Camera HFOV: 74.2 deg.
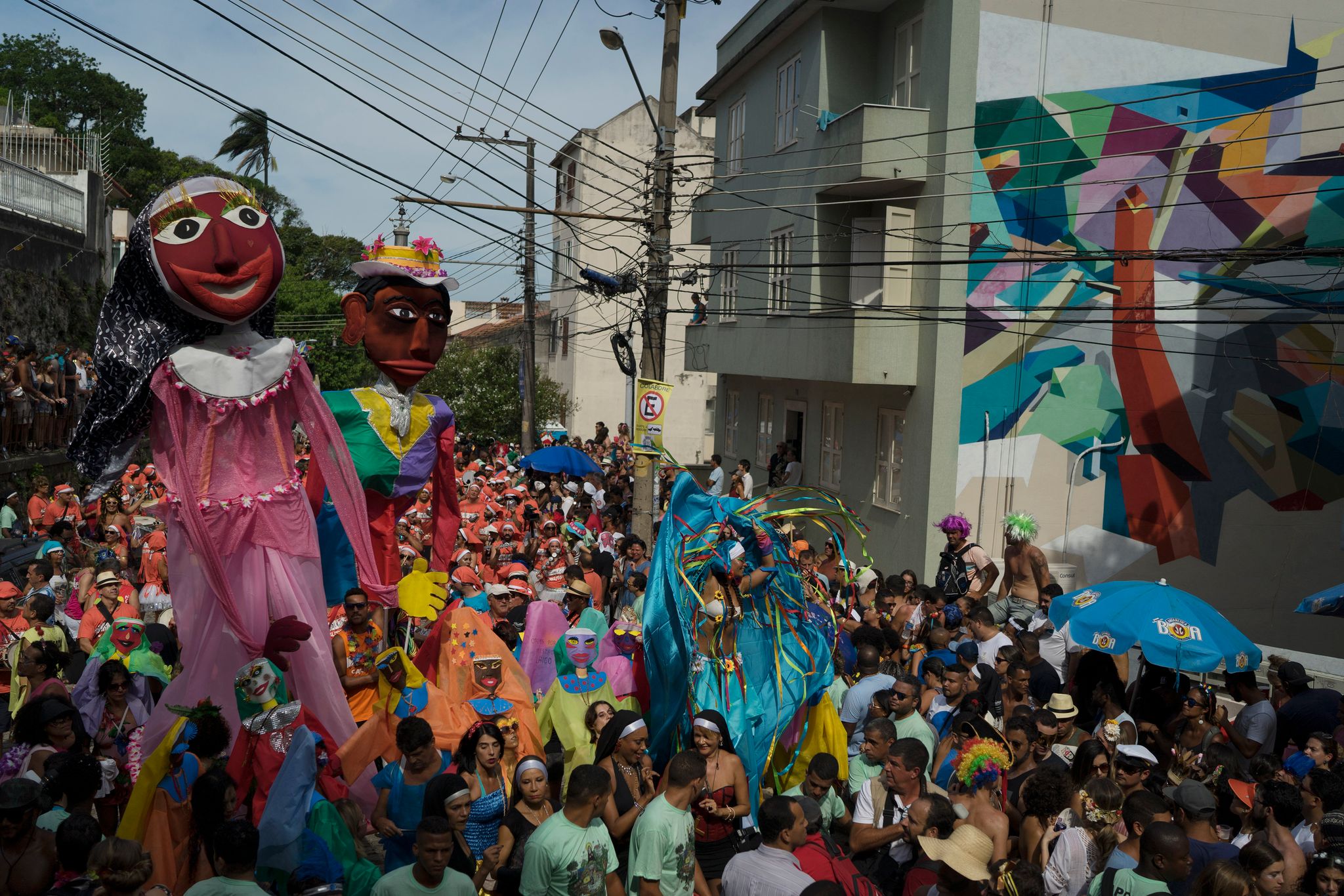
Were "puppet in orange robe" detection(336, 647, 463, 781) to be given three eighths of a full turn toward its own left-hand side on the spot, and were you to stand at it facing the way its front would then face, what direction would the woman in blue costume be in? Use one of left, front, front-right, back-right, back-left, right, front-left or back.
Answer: front-right

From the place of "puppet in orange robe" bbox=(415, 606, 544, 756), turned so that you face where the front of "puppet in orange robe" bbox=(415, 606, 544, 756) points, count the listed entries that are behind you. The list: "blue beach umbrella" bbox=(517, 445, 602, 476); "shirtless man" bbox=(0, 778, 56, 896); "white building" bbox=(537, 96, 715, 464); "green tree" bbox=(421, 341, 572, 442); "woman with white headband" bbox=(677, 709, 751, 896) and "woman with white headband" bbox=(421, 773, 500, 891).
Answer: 3

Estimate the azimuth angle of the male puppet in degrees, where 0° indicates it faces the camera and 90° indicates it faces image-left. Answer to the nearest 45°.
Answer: approximately 315°

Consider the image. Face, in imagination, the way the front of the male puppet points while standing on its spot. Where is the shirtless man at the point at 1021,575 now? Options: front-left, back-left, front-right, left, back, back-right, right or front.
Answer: front-left

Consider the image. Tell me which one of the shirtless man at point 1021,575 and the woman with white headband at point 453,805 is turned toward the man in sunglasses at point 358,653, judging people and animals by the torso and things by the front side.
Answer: the shirtless man

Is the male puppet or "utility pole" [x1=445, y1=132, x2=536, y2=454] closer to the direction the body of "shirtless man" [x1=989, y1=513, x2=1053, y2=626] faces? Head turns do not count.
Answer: the male puppet

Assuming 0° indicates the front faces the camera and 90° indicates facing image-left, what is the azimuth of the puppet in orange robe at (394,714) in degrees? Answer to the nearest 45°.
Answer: approximately 0°

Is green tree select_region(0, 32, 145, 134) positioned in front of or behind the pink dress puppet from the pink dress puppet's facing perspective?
behind

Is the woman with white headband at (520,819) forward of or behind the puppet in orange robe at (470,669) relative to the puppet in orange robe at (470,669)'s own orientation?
forward

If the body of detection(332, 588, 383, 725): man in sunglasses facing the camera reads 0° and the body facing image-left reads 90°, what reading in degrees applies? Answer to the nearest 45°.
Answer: approximately 0°
